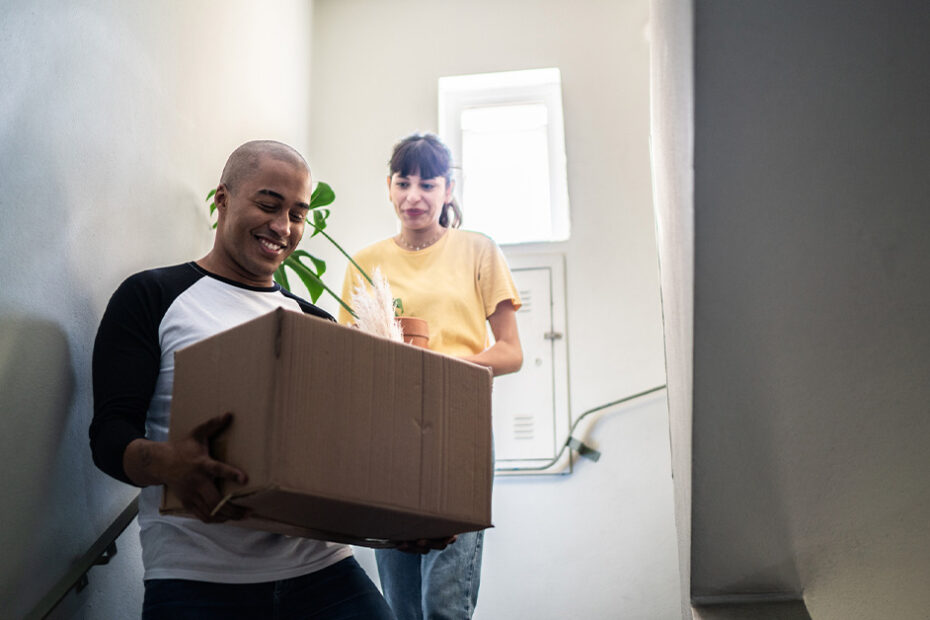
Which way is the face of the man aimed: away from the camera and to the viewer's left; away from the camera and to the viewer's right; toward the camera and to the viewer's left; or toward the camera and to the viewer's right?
toward the camera and to the viewer's right

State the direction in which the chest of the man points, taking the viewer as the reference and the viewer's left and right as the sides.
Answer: facing the viewer and to the right of the viewer

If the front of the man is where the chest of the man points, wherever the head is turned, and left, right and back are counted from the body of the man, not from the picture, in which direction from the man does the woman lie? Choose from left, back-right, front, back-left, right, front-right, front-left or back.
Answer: left
